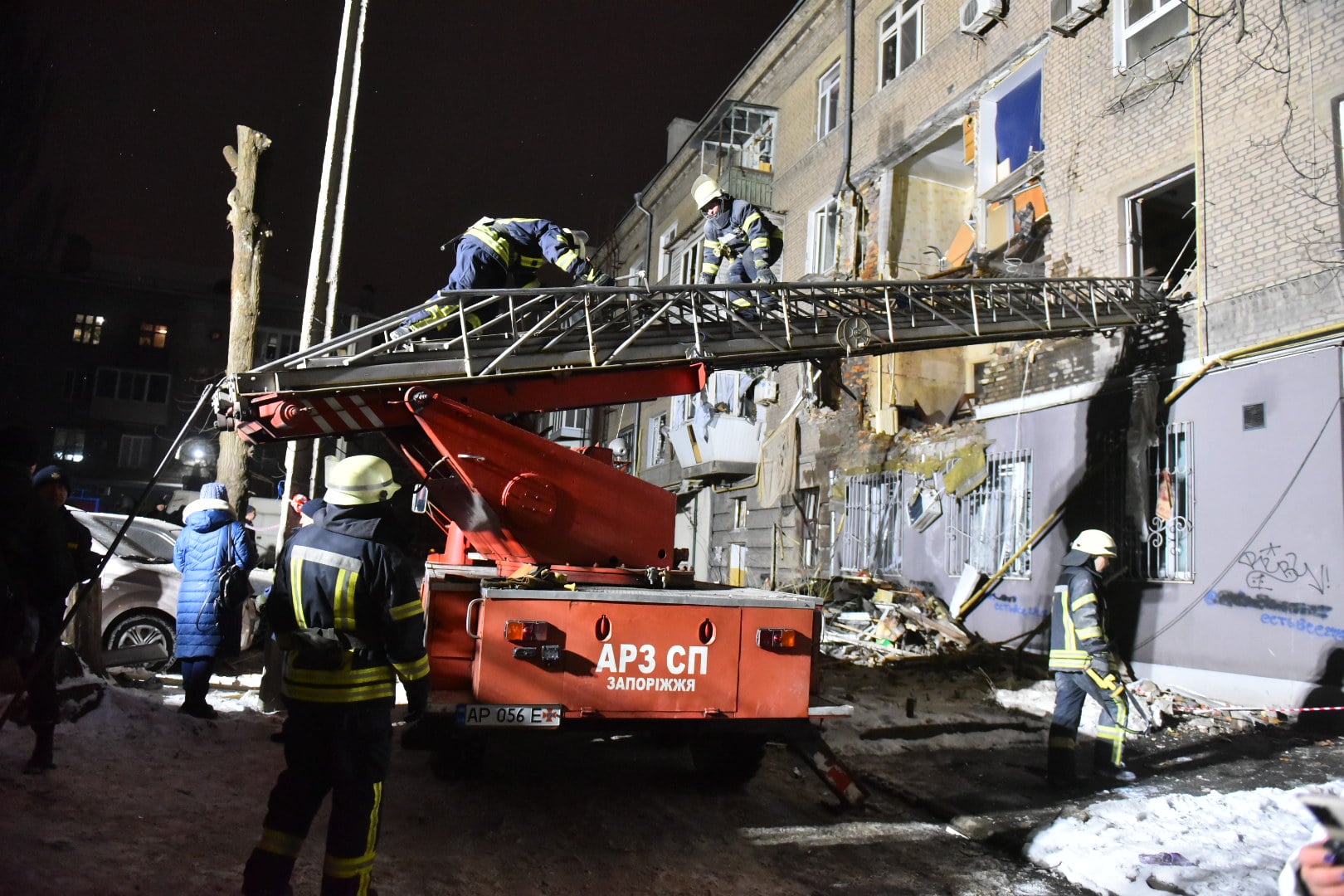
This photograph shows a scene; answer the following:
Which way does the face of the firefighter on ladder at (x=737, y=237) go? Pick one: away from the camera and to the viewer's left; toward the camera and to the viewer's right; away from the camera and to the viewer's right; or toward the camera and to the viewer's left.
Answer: toward the camera and to the viewer's left

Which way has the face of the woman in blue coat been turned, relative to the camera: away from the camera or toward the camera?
away from the camera

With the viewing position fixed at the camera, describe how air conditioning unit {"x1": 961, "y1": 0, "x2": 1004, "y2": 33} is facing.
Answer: facing the viewer and to the left of the viewer

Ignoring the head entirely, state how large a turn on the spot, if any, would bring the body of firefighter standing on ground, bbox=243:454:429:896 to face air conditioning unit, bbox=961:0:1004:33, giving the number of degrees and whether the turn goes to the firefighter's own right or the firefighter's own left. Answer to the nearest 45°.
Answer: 0° — they already face it

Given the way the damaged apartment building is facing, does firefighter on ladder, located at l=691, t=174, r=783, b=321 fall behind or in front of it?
in front

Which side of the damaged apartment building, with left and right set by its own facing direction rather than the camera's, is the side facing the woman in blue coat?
front

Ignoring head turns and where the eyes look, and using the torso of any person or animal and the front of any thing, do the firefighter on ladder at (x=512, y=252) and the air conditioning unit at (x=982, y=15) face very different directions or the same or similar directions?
very different directions

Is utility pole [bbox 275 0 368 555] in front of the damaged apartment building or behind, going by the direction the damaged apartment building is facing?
in front

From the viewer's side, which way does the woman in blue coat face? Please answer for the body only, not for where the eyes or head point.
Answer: away from the camera

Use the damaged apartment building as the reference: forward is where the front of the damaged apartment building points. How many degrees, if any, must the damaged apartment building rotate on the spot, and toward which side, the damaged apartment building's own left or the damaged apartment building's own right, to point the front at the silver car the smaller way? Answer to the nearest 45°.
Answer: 0° — it already faces it

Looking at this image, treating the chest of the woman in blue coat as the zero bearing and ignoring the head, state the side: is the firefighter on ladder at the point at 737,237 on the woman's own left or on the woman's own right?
on the woman's own right

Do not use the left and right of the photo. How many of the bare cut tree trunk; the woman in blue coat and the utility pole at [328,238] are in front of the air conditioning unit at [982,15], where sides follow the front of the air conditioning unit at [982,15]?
3

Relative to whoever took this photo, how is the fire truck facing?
facing away from the viewer

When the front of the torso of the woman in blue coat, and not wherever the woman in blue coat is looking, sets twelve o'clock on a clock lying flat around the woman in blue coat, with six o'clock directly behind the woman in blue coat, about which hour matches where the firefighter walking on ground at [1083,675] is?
The firefighter walking on ground is roughly at 4 o'clock from the woman in blue coat.
